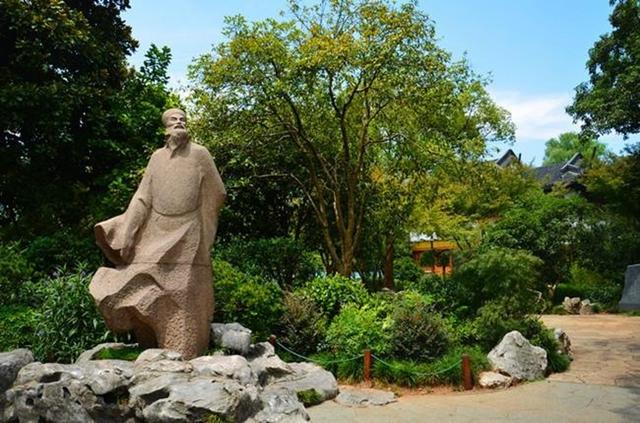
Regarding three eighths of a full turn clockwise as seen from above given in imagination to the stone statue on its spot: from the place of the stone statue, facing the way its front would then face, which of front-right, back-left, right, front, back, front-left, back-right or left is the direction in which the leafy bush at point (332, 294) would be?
right

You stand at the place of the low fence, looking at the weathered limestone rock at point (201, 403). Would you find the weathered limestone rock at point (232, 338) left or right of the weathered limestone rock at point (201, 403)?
right

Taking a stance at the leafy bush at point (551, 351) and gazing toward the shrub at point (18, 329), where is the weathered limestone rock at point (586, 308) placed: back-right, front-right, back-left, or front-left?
back-right

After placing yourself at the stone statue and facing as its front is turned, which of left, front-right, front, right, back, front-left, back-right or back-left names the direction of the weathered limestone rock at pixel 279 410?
front-left

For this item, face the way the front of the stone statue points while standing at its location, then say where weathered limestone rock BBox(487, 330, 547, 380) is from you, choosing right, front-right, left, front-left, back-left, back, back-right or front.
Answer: left

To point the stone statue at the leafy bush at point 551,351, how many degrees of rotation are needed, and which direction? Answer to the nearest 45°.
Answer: approximately 90° to its left

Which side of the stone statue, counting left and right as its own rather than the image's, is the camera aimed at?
front

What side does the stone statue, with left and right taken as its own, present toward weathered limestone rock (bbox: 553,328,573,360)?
left

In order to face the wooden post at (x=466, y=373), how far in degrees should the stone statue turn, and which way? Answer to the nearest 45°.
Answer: approximately 90° to its left

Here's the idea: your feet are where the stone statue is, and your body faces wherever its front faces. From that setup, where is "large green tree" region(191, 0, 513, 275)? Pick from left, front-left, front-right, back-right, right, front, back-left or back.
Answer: back-left

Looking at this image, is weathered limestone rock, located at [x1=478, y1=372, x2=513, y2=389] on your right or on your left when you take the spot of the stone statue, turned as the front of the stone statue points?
on your left

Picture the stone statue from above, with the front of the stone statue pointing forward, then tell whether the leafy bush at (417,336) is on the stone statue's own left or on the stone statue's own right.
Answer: on the stone statue's own left
